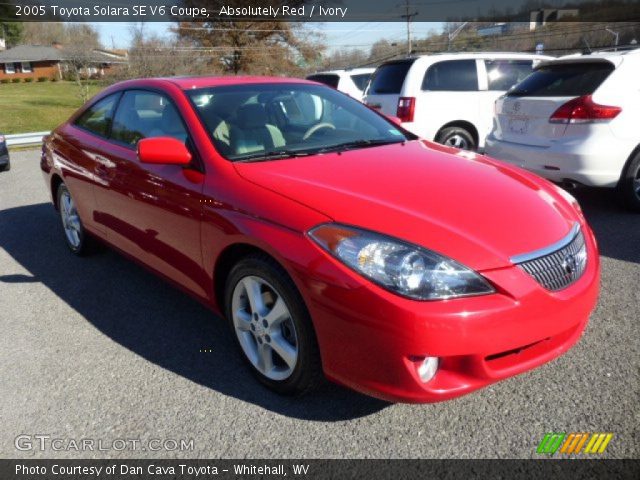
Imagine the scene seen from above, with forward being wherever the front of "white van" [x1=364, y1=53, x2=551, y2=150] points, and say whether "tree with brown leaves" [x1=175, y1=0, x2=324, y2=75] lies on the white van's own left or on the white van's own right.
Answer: on the white van's own left

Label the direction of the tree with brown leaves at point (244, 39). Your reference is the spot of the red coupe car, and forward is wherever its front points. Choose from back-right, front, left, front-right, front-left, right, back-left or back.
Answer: back-left

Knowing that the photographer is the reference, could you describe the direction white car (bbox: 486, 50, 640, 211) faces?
facing away from the viewer and to the right of the viewer

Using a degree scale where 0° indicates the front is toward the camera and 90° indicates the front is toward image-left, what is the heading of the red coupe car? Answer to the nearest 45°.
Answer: approximately 315°

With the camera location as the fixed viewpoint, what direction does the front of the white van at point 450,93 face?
facing away from the viewer and to the right of the viewer

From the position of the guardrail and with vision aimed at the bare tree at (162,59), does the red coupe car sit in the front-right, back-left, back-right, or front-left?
back-right

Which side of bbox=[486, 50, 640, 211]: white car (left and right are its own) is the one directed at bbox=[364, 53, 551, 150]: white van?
left

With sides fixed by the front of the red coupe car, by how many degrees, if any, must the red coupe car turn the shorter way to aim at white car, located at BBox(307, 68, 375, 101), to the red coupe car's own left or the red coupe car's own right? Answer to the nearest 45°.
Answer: approximately 135° to the red coupe car's own left
